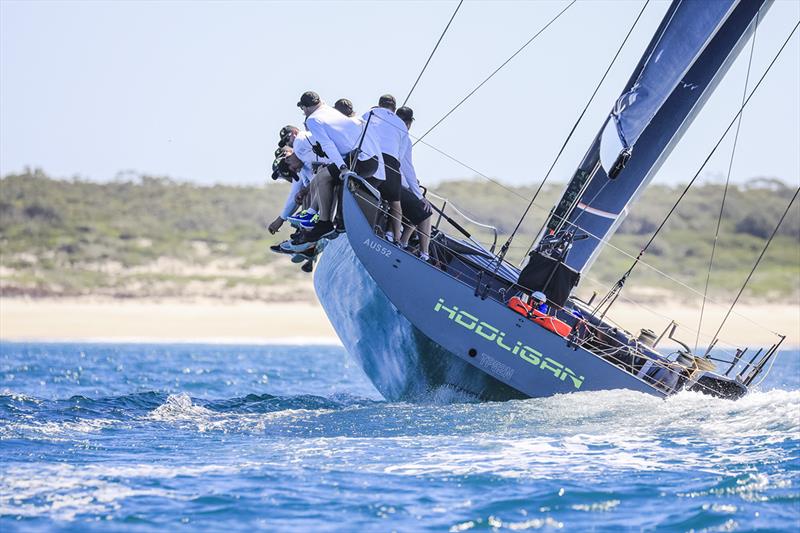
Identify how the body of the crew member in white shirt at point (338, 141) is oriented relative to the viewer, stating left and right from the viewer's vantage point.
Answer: facing to the left of the viewer

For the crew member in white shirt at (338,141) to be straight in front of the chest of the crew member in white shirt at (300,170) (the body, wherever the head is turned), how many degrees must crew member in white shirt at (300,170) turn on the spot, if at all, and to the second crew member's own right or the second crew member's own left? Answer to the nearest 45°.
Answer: approximately 90° to the second crew member's own left

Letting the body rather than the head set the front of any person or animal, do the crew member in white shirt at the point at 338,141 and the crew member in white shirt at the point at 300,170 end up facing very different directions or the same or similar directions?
same or similar directions

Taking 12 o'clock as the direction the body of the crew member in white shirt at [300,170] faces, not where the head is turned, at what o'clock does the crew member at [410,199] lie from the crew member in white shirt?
The crew member is roughly at 7 o'clock from the crew member in white shirt.

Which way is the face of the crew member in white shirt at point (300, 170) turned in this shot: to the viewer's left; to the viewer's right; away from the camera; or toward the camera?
to the viewer's left

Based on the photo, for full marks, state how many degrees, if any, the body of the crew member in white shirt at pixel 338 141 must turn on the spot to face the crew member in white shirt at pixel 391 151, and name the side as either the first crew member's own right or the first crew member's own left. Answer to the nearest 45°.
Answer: approximately 180°

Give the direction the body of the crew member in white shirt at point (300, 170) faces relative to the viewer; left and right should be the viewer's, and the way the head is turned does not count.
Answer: facing to the left of the viewer
